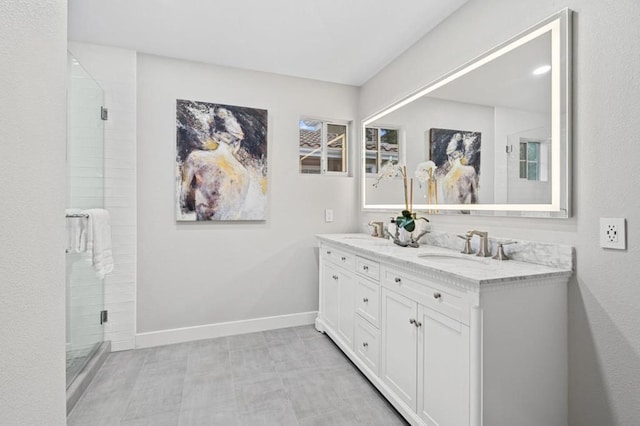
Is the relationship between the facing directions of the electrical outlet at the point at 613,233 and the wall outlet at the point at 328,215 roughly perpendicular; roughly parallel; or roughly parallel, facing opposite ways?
roughly perpendicular

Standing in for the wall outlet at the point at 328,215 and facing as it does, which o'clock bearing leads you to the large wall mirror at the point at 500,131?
The large wall mirror is roughly at 11 o'clock from the wall outlet.

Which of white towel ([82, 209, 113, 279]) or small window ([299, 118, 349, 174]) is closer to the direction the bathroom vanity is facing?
the white towel

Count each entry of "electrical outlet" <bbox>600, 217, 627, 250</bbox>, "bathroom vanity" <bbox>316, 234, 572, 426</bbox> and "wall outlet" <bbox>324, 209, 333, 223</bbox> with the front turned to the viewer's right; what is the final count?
0

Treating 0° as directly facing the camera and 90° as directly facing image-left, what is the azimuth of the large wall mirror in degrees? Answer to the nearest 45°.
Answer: approximately 45°

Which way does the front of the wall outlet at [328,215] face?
toward the camera

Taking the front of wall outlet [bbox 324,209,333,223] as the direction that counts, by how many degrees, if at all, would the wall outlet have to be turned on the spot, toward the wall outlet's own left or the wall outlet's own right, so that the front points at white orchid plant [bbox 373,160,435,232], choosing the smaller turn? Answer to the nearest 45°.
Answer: approximately 45° to the wall outlet's own left

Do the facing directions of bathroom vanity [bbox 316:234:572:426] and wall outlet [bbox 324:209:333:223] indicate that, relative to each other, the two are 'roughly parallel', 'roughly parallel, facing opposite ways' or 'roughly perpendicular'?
roughly perpendicular

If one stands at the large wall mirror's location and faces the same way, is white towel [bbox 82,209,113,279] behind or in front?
in front

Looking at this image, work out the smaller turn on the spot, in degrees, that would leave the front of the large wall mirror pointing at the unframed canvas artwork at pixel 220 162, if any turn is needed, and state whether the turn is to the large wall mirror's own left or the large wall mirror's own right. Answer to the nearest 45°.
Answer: approximately 45° to the large wall mirror's own right

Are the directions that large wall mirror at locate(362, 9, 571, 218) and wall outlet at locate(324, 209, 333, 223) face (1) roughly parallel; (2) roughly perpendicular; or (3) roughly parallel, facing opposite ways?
roughly perpendicular

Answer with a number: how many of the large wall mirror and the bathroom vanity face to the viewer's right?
0

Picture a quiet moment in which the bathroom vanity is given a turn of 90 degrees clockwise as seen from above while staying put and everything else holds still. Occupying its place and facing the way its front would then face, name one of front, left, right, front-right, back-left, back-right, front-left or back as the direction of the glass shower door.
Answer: front-left

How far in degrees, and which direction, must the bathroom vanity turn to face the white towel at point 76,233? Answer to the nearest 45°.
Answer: approximately 45° to its right

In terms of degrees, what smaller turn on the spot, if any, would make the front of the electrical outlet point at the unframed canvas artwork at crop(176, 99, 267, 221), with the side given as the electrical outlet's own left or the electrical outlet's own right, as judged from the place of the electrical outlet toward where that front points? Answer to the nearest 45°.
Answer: approximately 45° to the electrical outlet's own right

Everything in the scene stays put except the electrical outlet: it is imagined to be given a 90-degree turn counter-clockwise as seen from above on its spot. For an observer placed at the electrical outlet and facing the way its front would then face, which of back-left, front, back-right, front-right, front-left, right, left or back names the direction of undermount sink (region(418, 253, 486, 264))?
back-right

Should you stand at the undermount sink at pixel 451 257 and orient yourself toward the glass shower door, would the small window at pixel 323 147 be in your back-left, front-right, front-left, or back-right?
front-right
